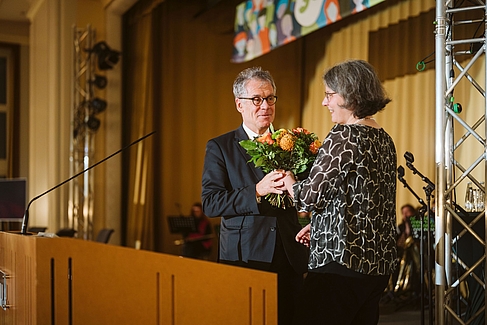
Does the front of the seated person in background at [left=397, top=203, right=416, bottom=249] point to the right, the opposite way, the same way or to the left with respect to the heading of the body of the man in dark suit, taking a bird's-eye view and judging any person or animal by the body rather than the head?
to the right

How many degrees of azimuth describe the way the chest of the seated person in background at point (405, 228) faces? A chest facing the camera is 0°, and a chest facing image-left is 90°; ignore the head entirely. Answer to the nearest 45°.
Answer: approximately 45°

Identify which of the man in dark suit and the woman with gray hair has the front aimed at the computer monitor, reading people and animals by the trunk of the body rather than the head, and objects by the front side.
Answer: the woman with gray hair

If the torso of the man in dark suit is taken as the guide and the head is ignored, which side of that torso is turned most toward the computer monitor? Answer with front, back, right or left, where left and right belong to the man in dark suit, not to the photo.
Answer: back

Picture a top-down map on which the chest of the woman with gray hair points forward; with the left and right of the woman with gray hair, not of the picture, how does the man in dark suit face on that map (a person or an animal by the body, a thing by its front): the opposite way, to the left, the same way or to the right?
the opposite way

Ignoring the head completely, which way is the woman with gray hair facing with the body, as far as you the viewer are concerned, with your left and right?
facing away from the viewer and to the left of the viewer

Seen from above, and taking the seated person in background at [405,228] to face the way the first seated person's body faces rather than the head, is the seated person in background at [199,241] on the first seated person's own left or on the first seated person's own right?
on the first seated person's own right

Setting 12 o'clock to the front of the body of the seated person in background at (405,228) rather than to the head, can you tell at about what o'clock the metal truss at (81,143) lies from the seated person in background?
The metal truss is roughly at 2 o'clock from the seated person in background.

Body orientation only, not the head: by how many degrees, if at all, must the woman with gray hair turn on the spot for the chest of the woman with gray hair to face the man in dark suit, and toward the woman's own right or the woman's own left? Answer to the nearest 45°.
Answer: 0° — they already face them

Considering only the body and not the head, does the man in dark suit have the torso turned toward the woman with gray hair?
yes

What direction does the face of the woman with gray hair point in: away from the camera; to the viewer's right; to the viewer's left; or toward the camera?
to the viewer's left

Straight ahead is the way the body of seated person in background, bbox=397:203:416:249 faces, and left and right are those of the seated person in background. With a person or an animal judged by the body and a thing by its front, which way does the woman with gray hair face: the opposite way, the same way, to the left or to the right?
to the right

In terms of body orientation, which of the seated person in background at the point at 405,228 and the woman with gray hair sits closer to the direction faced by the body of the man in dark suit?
the woman with gray hair
